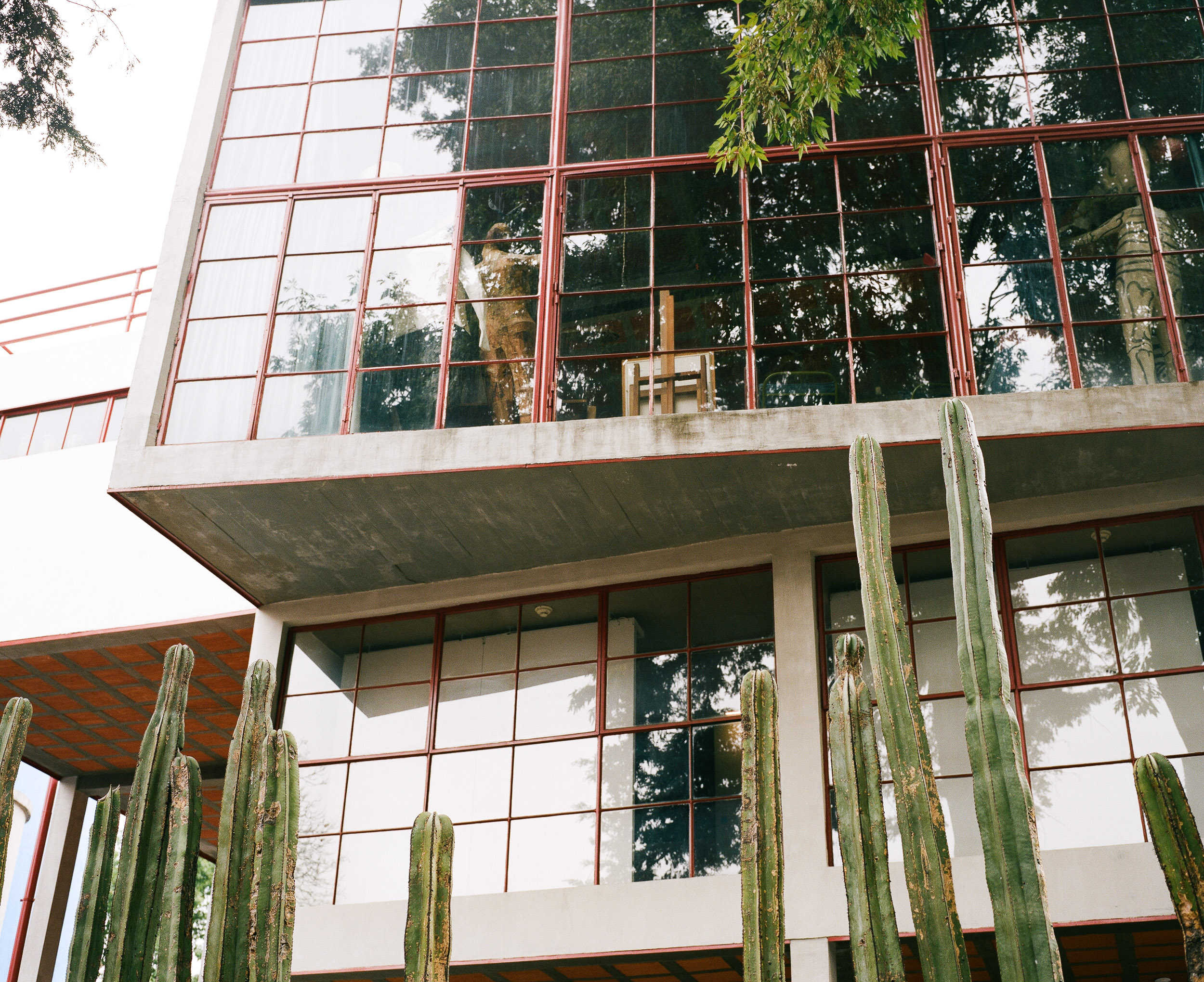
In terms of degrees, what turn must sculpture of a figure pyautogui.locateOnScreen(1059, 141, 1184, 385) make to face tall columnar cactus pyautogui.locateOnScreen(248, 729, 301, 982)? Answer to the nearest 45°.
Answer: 0° — it already faces it

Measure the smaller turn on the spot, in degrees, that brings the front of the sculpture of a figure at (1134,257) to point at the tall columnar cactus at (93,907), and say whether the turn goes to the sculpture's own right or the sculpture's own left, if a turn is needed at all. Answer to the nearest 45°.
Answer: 0° — it already faces it
